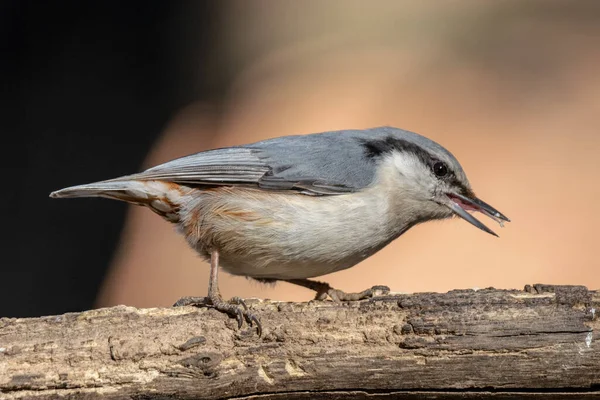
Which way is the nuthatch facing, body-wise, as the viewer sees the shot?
to the viewer's right
